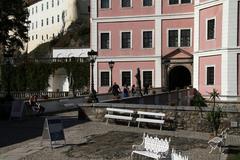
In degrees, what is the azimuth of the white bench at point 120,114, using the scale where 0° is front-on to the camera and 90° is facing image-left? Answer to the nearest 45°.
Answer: approximately 0°

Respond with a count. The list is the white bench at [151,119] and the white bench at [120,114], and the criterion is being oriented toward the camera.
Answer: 2

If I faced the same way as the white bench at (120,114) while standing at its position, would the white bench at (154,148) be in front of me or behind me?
in front

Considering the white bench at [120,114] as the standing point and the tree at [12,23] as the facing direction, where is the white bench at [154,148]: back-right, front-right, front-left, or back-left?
back-left

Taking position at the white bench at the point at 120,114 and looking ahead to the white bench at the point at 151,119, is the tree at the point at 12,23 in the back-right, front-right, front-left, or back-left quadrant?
back-left

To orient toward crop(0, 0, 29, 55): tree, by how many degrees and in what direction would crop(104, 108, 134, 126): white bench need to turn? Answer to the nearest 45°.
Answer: approximately 135° to its right

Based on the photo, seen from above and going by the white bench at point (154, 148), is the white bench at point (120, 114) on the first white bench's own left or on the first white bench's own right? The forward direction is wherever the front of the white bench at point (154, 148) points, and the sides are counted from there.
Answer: on the first white bench's own right

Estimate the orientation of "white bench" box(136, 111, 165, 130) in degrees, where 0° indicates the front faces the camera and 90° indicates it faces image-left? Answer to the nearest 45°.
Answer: approximately 0°

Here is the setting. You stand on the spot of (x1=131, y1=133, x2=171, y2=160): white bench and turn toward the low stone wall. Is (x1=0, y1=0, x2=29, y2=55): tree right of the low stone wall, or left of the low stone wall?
left

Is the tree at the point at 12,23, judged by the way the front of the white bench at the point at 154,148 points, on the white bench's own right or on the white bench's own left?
on the white bench's own right

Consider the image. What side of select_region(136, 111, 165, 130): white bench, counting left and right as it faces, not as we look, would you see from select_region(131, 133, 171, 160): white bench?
front
